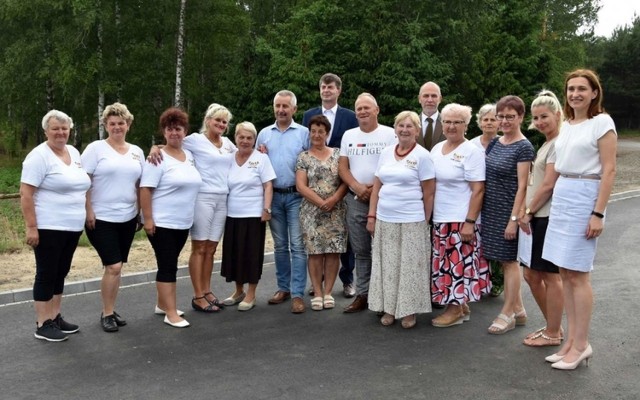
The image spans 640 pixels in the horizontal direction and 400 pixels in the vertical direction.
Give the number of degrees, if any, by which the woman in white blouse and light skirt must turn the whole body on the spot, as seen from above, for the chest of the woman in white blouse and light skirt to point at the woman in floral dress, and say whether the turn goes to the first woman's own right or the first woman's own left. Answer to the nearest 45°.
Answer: approximately 45° to the first woman's own right

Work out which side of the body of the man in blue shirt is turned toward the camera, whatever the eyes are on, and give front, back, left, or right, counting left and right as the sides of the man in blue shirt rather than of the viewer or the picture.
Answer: front

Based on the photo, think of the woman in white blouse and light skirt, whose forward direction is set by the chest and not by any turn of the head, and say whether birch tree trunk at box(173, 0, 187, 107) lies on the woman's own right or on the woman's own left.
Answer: on the woman's own right

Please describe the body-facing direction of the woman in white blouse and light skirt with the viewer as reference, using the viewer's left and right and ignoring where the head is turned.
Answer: facing the viewer and to the left of the viewer

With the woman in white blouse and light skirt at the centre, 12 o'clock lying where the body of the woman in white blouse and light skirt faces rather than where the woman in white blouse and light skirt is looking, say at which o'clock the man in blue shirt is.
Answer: The man in blue shirt is roughly at 2 o'clock from the woman in white blouse and light skirt.

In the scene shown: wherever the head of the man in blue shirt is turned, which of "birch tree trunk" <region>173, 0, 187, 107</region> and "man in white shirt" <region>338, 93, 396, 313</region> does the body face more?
the man in white shirt

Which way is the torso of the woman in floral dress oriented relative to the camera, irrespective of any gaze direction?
toward the camera

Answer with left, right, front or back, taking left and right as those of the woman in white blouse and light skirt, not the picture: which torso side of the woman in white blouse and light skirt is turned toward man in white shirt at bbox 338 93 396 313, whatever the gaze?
right

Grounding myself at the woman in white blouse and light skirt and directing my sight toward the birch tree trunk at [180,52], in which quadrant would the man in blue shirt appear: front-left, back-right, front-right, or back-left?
front-left

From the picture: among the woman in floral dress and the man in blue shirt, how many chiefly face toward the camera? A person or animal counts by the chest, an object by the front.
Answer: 2

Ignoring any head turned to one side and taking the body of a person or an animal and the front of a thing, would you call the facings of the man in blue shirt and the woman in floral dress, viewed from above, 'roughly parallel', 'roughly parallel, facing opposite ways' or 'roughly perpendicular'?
roughly parallel
